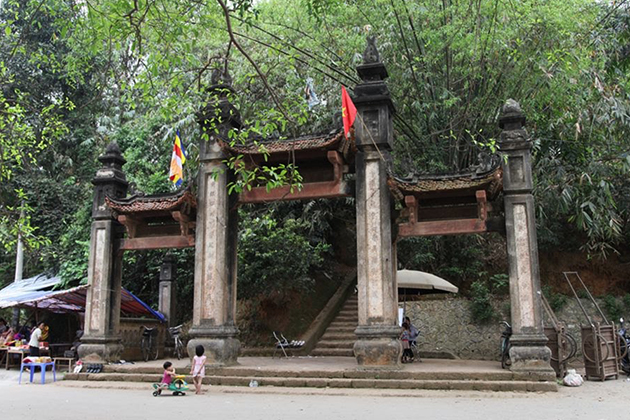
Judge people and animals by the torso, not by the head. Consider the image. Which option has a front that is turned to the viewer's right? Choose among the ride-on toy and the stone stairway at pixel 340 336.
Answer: the ride-on toy

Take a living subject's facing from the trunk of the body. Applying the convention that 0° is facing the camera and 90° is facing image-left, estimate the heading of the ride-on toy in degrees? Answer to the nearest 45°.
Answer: approximately 270°

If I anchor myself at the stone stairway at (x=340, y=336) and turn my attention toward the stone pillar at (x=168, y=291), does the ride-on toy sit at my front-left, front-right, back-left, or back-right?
front-left

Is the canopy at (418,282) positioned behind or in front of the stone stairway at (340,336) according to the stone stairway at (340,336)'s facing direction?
in front

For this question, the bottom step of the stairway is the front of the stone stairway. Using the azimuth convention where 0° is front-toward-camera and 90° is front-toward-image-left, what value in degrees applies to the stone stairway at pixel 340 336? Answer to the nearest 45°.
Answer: approximately 0°

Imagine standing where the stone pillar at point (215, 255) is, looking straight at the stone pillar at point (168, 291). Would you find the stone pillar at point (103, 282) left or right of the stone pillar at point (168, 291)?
left

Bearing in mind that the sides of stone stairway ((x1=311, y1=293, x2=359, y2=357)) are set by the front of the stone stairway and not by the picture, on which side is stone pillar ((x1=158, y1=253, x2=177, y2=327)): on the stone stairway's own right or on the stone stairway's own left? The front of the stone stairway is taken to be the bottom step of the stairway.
on the stone stairway's own right

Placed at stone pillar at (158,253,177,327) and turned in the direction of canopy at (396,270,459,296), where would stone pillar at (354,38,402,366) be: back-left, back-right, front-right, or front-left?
front-right
